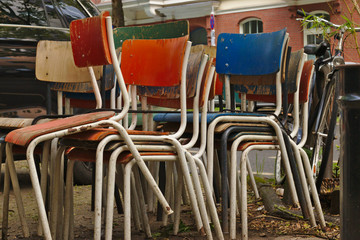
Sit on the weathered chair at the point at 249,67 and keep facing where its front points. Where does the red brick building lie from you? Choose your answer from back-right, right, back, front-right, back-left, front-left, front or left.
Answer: back-right

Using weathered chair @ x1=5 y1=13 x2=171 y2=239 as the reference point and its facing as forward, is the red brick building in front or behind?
behind

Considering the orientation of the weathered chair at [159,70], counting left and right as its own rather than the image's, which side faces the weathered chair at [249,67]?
back

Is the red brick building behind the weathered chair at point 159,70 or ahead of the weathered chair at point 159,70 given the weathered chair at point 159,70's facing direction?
behind

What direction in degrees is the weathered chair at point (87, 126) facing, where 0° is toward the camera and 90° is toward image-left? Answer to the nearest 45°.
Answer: approximately 45°

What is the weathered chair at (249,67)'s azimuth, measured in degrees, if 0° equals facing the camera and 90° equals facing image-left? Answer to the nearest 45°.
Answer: approximately 45°
